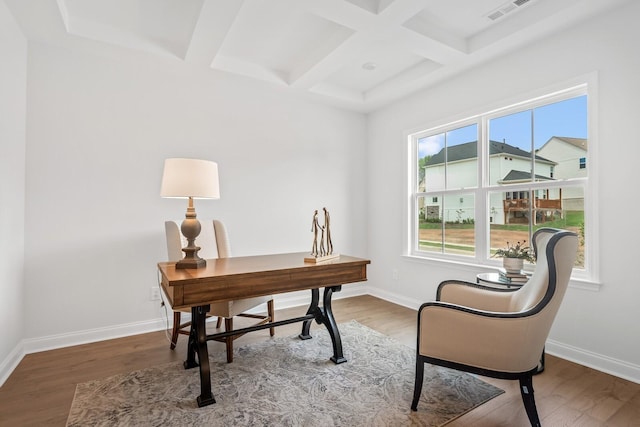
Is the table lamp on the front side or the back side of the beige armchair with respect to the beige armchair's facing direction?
on the front side

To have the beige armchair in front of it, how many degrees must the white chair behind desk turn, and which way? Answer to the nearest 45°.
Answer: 0° — it already faces it

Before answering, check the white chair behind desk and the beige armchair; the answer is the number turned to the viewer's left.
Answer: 1

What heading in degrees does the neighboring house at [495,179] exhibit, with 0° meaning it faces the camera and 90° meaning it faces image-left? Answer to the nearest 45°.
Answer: approximately 135°

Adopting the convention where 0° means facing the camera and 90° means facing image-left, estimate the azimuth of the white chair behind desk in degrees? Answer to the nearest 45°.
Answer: approximately 315°

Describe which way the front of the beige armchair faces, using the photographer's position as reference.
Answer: facing to the left of the viewer

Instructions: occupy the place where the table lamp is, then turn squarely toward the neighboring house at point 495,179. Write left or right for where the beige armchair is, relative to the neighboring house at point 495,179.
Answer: right
